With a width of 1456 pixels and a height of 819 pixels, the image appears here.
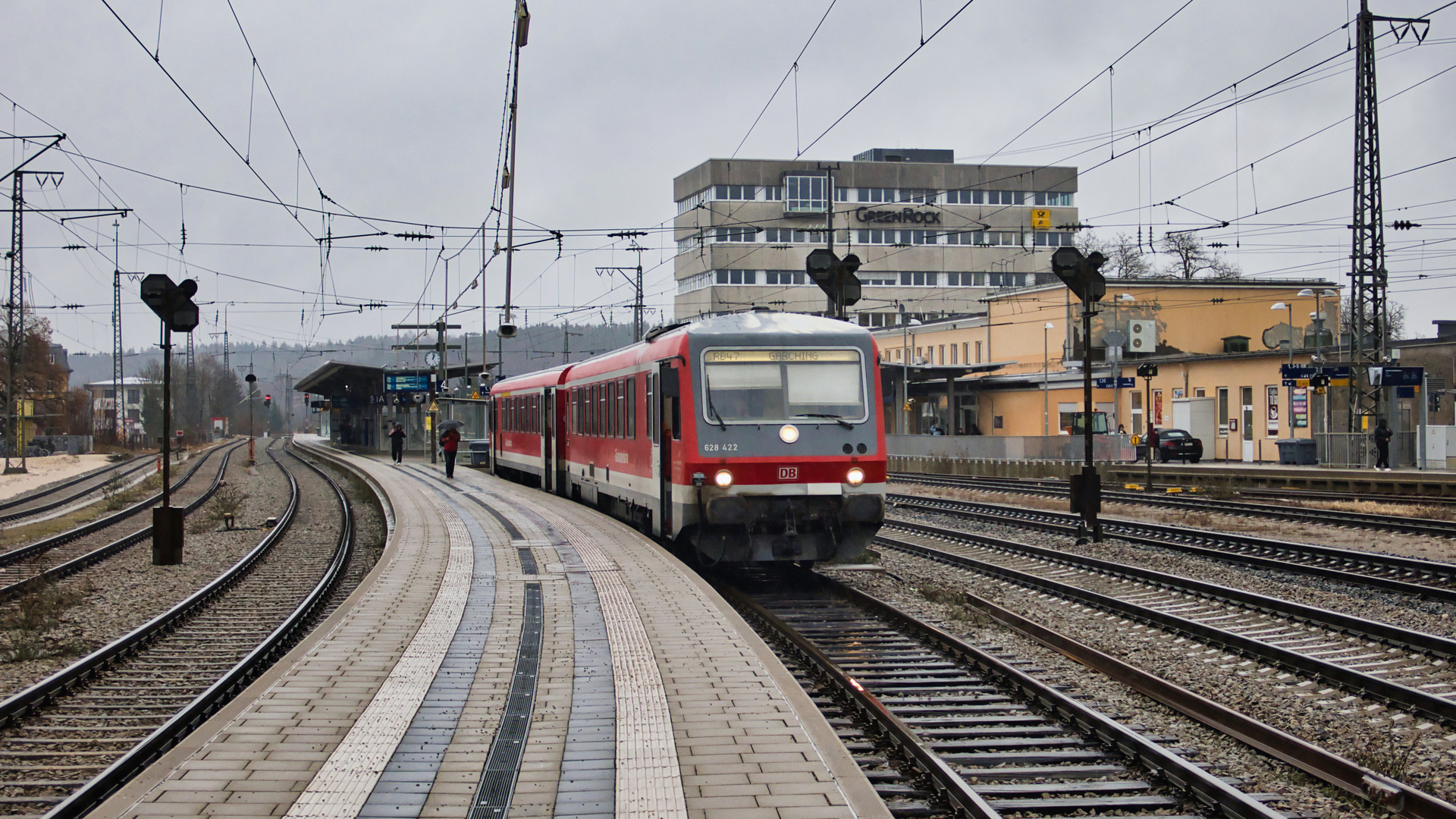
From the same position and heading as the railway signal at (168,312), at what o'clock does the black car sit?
The black car is roughly at 2 o'clock from the railway signal.

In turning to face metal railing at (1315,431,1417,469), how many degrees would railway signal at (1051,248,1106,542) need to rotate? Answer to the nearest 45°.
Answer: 0° — it already faces it

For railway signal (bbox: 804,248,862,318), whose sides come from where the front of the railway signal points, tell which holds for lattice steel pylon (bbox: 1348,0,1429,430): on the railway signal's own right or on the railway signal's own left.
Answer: on the railway signal's own right

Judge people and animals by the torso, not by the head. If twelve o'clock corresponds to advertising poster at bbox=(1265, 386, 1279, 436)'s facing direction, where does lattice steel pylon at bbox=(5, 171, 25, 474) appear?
The lattice steel pylon is roughly at 2 o'clock from the advertising poster.

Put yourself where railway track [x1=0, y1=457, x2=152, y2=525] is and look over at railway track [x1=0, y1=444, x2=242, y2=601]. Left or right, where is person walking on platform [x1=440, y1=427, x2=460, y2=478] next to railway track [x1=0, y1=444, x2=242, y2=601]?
left

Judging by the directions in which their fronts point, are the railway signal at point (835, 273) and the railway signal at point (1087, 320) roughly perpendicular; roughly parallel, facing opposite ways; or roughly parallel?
roughly parallel

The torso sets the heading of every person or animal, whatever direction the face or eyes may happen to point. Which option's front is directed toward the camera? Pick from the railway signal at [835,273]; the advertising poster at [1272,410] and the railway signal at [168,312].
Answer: the advertising poster

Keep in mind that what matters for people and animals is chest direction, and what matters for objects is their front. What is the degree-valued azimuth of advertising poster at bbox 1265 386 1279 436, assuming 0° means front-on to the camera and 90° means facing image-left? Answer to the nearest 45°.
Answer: approximately 0°

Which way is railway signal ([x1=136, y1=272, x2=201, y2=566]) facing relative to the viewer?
away from the camera

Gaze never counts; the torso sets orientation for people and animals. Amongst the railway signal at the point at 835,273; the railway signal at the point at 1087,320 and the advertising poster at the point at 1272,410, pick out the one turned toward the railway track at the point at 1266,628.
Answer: the advertising poster

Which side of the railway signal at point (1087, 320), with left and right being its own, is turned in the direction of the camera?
back

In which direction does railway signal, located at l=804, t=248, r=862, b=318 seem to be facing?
away from the camera

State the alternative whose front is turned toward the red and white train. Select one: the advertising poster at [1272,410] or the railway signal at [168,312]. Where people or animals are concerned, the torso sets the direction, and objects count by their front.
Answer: the advertising poster

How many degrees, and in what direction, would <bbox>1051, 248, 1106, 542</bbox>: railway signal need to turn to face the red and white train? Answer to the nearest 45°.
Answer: approximately 135° to its left

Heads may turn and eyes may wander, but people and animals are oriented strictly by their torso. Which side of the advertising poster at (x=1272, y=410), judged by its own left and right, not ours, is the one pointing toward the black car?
right

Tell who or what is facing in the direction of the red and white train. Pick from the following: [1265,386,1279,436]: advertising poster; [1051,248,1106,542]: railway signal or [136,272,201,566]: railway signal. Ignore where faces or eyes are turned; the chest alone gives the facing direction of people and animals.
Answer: the advertising poster
